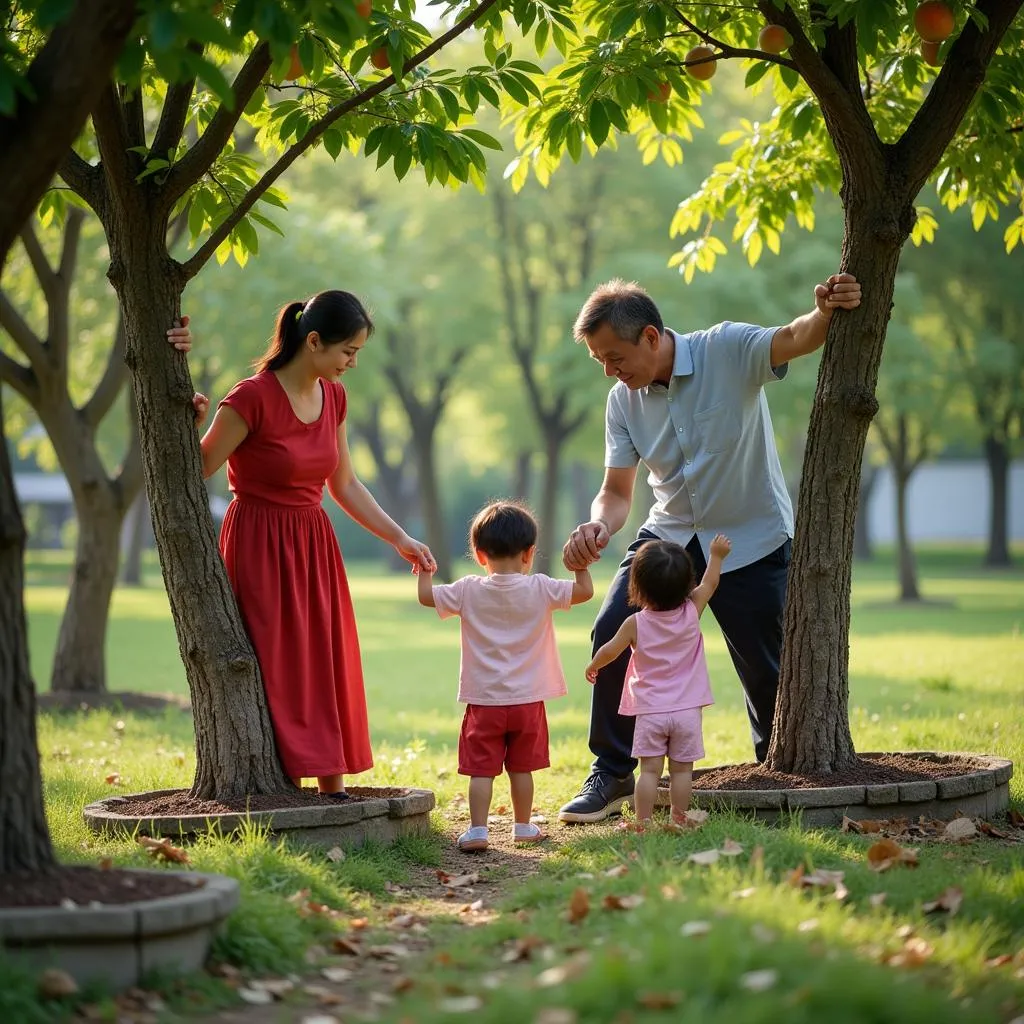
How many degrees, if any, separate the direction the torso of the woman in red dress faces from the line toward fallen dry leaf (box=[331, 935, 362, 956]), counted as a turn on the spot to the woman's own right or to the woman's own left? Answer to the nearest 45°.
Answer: approximately 45° to the woman's own right

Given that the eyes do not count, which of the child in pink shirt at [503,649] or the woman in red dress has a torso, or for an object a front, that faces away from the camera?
the child in pink shirt

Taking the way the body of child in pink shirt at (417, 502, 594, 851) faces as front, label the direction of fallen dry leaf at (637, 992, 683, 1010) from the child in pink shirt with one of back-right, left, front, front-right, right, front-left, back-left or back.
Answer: back

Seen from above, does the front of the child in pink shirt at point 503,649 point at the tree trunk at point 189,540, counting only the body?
no

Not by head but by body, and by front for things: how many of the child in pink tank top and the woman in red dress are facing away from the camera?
1

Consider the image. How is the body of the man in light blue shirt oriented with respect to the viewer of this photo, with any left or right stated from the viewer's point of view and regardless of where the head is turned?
facing the viewer and to the left of the viewer

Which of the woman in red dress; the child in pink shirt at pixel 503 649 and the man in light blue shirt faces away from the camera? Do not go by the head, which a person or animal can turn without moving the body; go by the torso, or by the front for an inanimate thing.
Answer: the child in pink shirt

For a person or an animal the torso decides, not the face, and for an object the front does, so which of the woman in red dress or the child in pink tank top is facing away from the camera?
the child in pink tank top

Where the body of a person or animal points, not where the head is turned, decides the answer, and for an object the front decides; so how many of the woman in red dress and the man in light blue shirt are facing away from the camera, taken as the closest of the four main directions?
0

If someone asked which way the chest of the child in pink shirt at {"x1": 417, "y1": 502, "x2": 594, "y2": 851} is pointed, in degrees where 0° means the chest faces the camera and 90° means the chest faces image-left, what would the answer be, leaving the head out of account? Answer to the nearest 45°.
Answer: approximately 180°

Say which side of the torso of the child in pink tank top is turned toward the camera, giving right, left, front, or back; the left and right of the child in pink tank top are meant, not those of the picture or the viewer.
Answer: back

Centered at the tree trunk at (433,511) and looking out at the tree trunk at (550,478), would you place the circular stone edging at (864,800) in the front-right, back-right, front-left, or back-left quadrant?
front-right

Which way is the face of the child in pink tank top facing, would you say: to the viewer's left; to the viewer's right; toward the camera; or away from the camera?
away from the camera

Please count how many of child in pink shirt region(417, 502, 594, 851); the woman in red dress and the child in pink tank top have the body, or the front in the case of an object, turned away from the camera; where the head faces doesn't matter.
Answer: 2

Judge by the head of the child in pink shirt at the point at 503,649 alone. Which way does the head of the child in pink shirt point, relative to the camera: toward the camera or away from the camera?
away from the camera

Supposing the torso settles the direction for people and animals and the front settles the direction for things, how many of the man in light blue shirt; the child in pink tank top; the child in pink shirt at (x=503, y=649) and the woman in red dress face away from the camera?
2

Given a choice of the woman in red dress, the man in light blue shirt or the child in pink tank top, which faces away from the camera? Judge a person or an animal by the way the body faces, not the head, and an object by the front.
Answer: the child in pink tank top

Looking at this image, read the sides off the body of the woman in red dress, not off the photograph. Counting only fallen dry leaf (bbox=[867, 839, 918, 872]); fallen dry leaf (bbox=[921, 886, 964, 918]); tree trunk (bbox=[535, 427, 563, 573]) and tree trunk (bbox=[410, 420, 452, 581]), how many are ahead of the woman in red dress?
2

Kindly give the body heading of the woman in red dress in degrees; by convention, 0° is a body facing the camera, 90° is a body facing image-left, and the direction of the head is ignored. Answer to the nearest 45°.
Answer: approximately 315°
